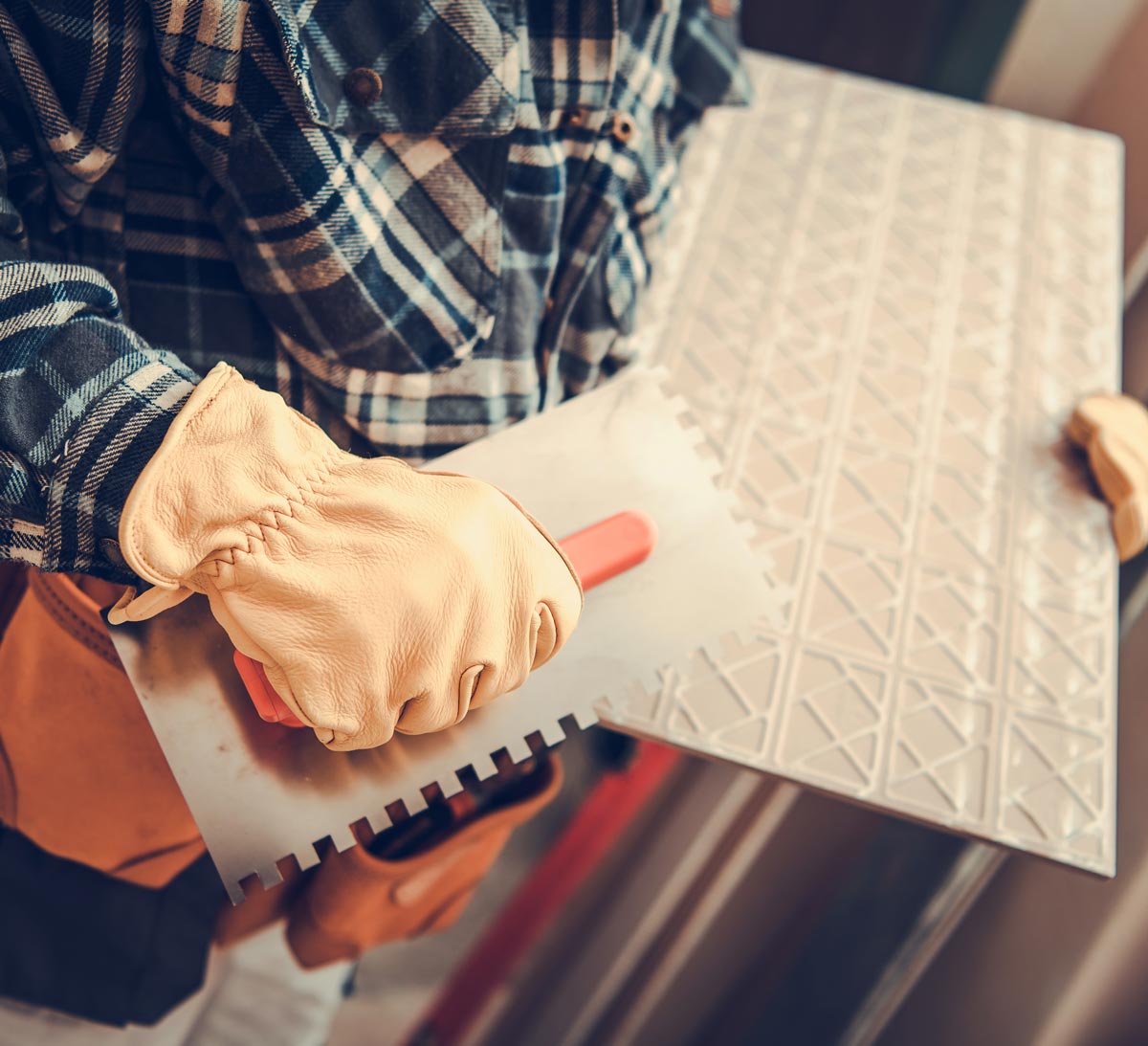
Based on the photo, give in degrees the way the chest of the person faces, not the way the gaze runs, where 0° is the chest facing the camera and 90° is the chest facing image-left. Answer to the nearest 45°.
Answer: approximately 315°
